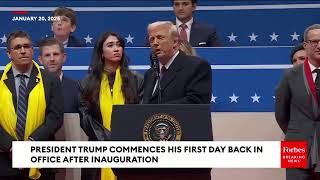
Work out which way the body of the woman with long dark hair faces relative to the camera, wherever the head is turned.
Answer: toward the camera

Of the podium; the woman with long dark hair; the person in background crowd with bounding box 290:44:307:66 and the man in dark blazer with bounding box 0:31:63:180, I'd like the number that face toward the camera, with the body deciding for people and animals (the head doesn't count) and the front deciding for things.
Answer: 4

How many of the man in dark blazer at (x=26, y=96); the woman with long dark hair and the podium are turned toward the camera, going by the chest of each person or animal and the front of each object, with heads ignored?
3

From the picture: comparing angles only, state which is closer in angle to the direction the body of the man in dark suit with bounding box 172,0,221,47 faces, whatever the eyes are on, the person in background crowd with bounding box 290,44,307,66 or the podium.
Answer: the podium

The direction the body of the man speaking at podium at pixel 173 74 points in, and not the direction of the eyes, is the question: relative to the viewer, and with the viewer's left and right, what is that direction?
facing the viewer and to the left of the viewer

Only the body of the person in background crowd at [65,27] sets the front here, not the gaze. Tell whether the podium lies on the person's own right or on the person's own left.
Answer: on the person's own left

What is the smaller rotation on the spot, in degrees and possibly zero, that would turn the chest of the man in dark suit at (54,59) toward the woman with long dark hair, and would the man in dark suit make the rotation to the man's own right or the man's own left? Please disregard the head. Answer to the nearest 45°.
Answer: approximately 45° to the man's own left

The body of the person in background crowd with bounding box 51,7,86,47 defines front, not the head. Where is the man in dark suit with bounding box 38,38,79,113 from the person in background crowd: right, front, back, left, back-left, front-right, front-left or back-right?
front-left

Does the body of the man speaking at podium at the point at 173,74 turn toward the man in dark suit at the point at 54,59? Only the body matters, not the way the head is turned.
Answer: no

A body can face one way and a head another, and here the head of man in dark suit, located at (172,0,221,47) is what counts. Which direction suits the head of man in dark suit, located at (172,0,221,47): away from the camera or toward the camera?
toward the camera

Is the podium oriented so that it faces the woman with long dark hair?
no

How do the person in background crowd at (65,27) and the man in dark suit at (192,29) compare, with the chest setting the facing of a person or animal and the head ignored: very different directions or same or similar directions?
same or similar directions

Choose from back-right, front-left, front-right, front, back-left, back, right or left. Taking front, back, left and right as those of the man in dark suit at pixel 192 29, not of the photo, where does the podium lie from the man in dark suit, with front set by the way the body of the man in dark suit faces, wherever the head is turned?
front-left

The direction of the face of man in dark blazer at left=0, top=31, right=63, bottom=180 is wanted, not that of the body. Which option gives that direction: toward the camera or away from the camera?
toward the camera

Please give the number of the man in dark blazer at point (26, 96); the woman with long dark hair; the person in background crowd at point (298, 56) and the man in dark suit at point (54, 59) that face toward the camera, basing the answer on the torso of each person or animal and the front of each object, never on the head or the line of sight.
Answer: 4

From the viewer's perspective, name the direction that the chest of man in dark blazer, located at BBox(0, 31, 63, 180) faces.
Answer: toward the camera

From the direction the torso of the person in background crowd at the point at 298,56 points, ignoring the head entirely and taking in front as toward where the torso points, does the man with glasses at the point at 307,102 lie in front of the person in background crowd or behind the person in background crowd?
in front
